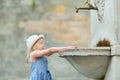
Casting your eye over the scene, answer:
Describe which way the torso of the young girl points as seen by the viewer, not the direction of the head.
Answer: to the viewer's right

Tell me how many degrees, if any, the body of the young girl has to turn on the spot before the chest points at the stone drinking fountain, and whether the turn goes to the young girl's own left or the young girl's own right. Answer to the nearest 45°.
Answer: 0° — they already face it

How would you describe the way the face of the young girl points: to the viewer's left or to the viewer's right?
to the viewer's right
